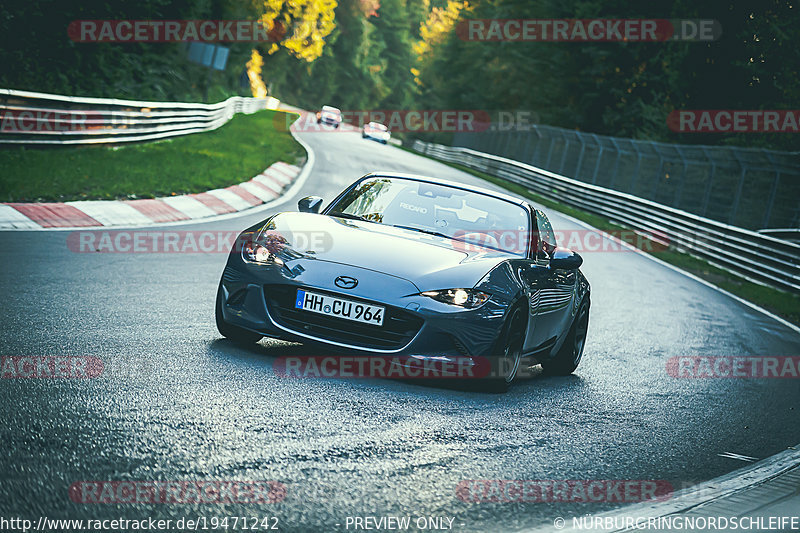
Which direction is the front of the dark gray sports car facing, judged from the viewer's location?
facing the viewer and to the left of the viewer

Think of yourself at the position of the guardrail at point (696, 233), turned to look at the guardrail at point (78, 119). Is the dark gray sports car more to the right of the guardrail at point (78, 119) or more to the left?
left

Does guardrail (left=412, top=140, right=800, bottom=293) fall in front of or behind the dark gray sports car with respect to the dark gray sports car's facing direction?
behind

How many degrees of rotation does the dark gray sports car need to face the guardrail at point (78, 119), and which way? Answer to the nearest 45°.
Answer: approximately 90° to its right
